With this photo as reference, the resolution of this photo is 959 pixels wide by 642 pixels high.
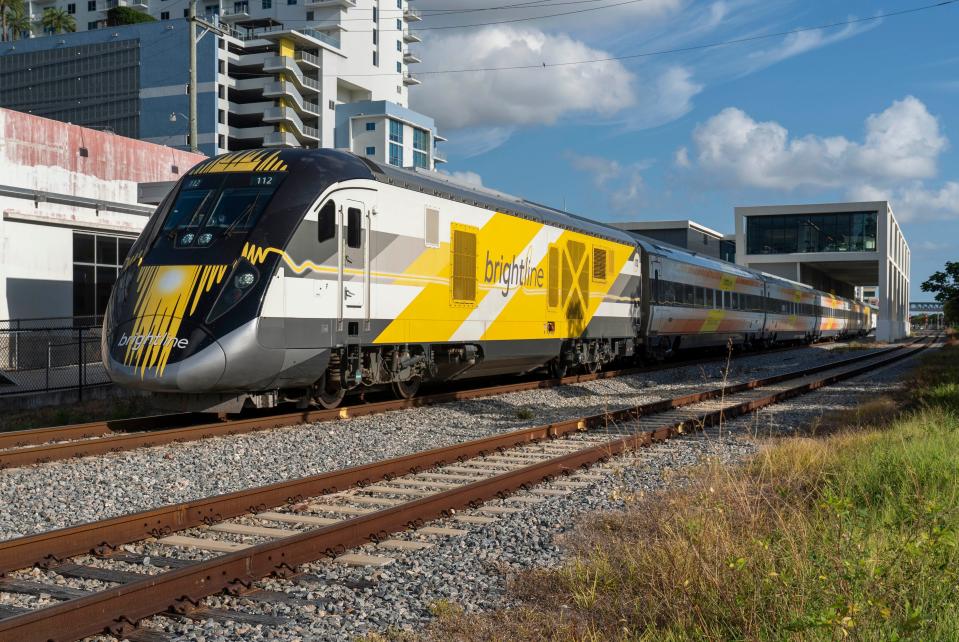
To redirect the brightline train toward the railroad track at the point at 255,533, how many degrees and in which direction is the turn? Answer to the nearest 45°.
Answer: approximately 45° to its left

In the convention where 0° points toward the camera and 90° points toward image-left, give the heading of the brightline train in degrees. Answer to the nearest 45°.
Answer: approximately 45°

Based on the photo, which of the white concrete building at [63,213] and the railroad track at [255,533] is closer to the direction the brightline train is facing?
the railroad track

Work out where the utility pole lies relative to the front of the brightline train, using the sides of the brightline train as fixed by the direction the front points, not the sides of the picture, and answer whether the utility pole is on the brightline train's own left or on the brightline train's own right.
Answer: on the brightline train's own right

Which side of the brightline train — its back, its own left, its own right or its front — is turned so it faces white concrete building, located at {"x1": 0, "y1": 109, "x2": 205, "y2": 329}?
right
